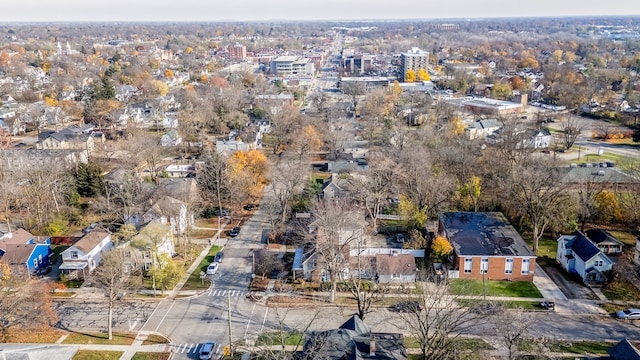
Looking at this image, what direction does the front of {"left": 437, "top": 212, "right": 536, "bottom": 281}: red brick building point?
toward the camera

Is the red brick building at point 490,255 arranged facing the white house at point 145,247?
no

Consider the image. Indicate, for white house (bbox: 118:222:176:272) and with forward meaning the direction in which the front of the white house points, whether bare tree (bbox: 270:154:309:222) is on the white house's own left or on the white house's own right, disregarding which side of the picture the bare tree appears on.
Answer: on the white house's own left

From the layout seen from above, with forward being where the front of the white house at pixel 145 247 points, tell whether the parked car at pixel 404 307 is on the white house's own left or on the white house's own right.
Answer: on the white house's own left

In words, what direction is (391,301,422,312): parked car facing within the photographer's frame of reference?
facing to the left of the viewer

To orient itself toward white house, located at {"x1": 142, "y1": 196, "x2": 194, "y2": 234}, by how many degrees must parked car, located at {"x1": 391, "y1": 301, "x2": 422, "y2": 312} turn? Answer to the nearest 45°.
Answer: approximately 45° to its right

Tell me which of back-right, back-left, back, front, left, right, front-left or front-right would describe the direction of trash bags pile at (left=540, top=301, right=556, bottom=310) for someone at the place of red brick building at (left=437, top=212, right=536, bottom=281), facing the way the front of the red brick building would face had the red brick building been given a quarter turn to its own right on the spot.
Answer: back-left

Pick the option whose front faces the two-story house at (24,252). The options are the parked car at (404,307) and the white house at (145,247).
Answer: the parked car

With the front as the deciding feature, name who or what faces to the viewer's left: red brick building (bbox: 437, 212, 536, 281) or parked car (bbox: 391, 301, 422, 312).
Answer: the parked car

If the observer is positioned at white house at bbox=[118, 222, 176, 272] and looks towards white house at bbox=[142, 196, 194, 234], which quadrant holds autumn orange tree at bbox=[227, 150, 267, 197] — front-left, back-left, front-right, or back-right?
front-right

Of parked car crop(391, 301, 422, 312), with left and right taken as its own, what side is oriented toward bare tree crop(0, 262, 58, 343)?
front

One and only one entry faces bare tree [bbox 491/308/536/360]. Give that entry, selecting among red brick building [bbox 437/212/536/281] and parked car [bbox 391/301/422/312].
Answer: the red brick building

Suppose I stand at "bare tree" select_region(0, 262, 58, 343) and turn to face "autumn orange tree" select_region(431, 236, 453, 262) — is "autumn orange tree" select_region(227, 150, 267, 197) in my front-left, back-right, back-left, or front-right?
front-left

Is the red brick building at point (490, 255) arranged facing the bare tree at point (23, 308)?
no

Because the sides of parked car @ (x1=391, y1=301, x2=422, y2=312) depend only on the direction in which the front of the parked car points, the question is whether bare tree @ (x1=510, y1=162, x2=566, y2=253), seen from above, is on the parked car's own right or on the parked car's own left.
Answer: on the parked car's own right

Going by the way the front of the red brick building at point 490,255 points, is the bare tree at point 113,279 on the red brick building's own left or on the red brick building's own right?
on the red brick building's own right

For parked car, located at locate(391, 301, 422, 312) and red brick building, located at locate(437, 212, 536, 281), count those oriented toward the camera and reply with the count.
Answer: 1

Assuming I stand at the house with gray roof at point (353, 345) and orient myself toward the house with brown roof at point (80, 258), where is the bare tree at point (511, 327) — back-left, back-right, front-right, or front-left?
back-right
